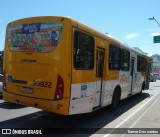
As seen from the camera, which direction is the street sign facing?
toward the camera

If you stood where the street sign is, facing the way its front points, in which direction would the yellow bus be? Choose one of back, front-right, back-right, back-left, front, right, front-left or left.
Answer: front
